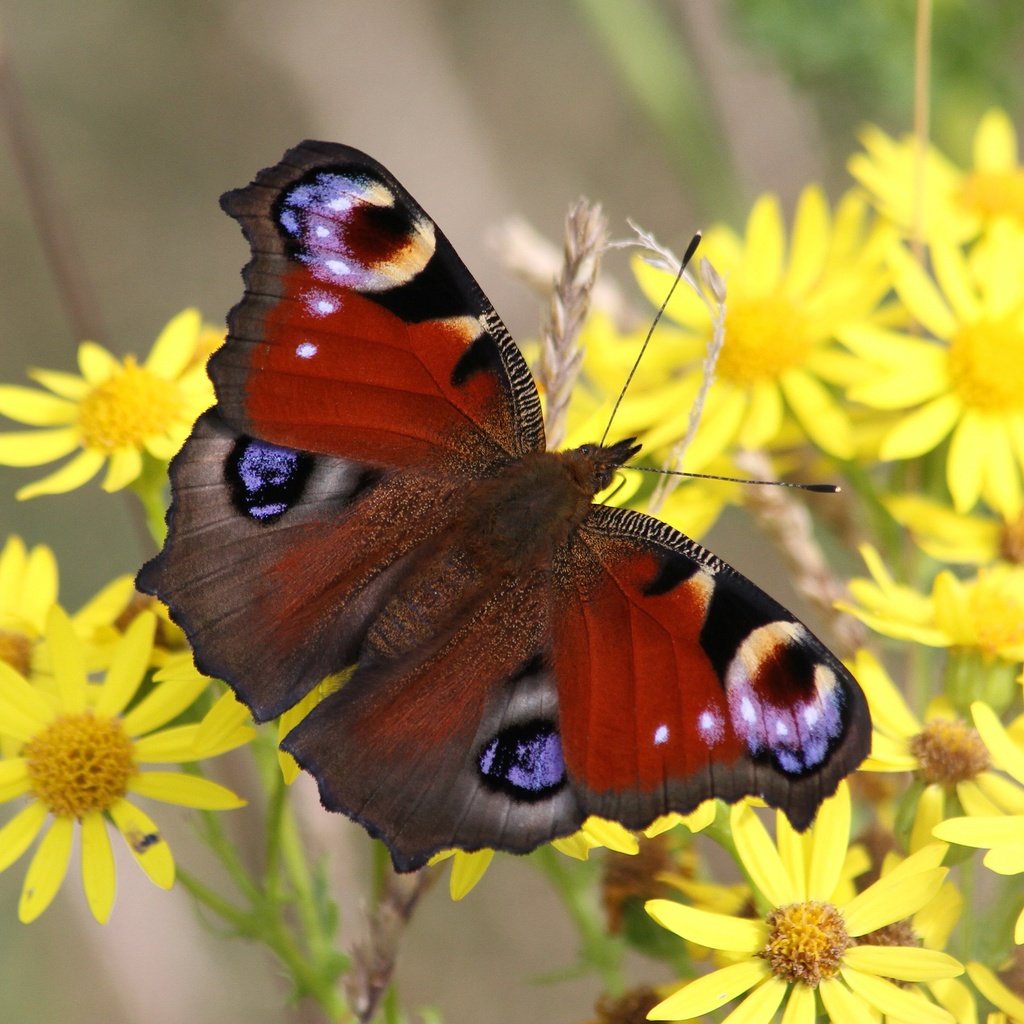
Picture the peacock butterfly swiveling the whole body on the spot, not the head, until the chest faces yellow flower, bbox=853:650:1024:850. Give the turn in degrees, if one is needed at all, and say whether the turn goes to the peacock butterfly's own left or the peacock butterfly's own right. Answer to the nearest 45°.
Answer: approximately 45° to the peacock butterfly's own right

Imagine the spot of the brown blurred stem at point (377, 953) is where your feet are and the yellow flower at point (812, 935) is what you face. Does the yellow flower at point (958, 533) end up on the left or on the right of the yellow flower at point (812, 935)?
left

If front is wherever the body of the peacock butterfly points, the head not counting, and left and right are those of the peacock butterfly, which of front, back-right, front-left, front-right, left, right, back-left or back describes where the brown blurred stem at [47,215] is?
left

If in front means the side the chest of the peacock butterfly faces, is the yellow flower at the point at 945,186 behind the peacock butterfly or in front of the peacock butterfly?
in front

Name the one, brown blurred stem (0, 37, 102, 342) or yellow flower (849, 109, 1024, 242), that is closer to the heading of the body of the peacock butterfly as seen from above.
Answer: the yellow flower

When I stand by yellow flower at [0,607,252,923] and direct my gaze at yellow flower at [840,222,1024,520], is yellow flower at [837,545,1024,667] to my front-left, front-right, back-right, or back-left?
front-right

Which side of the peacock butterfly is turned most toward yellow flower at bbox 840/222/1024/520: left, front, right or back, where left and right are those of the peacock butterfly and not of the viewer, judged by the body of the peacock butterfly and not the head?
front

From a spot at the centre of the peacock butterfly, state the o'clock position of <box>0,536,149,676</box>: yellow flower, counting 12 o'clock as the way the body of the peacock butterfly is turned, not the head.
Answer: The yellow flower is roughly at 8 o'clock from the peacock butterfly.

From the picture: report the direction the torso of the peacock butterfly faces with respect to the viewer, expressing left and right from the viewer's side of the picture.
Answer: facing away from the viewer and to the right of the viewer

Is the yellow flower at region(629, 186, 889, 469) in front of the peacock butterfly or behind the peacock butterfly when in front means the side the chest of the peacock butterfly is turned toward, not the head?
in front

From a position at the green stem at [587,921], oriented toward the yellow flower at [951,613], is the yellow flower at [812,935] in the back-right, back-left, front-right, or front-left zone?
front-right

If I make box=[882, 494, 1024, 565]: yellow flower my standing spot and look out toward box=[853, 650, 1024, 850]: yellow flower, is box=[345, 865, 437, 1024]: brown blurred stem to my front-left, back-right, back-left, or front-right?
front-right

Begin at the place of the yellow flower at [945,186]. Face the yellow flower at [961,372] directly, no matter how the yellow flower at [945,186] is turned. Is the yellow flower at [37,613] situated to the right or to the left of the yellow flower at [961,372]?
right

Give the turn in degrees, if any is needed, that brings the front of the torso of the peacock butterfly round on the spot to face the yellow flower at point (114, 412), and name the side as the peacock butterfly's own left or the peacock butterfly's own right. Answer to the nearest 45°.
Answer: approximately 90° to the peacock butterfly's own left

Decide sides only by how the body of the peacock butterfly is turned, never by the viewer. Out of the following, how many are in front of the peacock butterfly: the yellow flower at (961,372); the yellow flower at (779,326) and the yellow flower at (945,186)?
3
